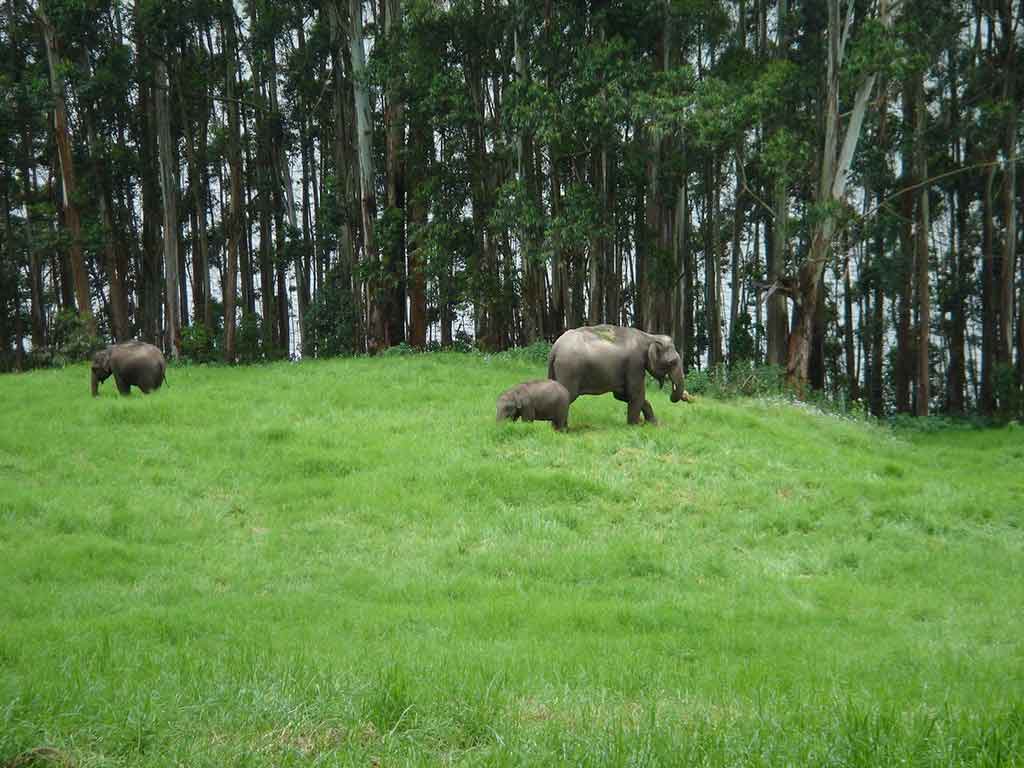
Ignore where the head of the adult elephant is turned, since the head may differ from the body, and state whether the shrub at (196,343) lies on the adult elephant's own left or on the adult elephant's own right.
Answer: on the adult elephant's own left

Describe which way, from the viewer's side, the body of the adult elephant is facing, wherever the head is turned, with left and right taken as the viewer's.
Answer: facing to the right of the viewer

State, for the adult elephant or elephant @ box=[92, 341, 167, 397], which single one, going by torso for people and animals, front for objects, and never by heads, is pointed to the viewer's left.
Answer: the elephant

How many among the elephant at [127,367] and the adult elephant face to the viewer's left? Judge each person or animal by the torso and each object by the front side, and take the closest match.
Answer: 1

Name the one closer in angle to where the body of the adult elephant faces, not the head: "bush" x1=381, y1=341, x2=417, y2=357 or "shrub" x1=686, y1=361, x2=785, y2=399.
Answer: the shrub

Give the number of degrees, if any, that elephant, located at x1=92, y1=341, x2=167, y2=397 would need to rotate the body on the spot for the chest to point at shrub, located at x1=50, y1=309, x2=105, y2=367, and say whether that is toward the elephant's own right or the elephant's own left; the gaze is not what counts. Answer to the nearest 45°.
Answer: approximately 90° to the elephant's own right

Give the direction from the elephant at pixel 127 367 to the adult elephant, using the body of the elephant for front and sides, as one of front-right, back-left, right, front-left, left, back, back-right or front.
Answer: back-left

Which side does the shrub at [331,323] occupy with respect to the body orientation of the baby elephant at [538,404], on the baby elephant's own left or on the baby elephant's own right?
on the baby elephant's own right

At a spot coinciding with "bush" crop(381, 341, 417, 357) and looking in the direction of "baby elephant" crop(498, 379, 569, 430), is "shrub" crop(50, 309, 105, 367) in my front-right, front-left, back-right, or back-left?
back-right

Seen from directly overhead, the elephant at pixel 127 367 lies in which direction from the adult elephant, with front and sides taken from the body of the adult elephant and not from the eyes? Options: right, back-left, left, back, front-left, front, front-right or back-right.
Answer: back

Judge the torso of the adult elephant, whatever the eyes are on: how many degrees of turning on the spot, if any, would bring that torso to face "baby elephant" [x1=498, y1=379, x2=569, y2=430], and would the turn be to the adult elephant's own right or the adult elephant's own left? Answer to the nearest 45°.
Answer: approximately 135° to the adult elephant's own right

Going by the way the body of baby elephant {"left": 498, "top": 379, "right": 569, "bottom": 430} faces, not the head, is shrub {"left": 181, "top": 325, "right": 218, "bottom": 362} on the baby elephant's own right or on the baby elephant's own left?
on the baby elephant's own right

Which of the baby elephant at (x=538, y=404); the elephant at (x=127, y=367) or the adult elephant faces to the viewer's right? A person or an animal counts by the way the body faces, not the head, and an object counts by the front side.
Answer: the adult elephant

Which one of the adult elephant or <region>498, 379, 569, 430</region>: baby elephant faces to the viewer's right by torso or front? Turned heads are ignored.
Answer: the adult elephant

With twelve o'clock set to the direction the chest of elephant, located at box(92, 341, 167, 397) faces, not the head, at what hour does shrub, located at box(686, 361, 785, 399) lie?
The shrub is roughly at 6 o'clock from the elephant.

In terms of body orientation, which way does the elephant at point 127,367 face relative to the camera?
to the viewer's left

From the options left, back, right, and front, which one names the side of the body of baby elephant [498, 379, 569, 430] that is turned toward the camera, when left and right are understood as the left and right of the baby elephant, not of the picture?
left

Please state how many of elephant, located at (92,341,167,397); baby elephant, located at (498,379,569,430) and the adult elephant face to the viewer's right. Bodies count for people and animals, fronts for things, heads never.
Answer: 1
